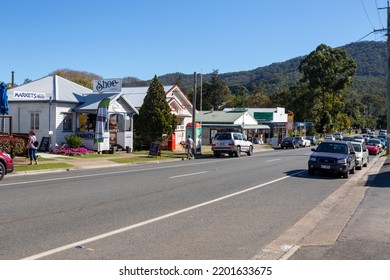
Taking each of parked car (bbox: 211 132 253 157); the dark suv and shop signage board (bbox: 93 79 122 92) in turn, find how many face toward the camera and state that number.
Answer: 2

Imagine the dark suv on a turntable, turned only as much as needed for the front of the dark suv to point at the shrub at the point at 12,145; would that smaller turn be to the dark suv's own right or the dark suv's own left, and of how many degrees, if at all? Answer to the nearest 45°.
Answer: approximately 90° to the dark suv's own right

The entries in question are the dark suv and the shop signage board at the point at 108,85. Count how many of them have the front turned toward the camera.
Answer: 2

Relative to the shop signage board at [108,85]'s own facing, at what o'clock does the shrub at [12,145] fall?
The shrub is roughly at 1 o'clock from the shop signage board.

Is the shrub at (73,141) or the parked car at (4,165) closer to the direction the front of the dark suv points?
the parked car

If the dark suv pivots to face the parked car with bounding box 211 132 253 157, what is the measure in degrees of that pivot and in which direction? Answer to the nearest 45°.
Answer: approximately 135° to its right

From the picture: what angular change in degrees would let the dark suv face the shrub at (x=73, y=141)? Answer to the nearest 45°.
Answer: approximately 90° to its right

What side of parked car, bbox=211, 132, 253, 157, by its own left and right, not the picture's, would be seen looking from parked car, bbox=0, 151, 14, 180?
back
